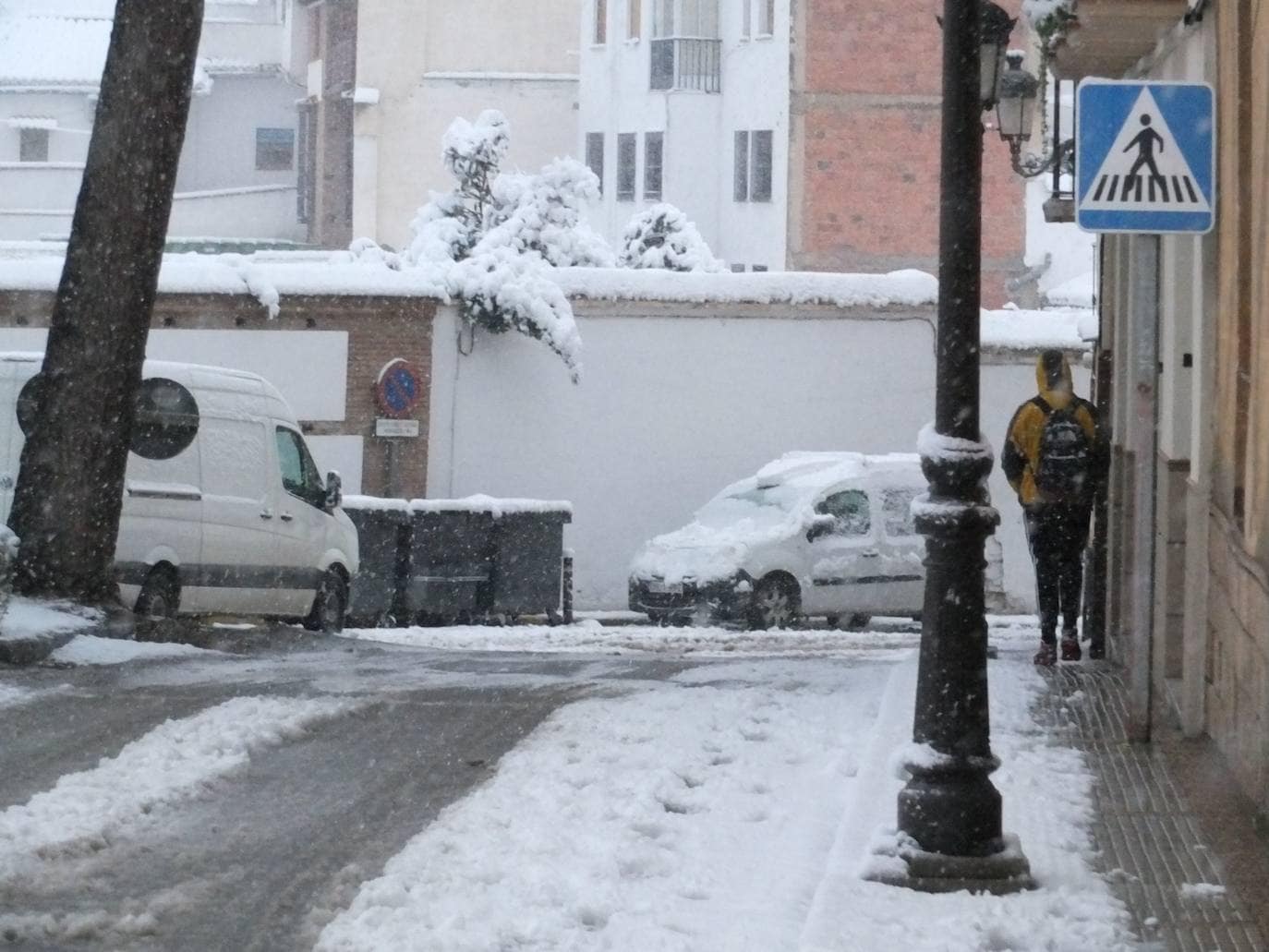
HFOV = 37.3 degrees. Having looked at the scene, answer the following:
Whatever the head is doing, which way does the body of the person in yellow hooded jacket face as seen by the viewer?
away from the camera

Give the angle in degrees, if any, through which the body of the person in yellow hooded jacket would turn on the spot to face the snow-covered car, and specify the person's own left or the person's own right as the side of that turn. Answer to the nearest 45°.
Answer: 0° — they already face it

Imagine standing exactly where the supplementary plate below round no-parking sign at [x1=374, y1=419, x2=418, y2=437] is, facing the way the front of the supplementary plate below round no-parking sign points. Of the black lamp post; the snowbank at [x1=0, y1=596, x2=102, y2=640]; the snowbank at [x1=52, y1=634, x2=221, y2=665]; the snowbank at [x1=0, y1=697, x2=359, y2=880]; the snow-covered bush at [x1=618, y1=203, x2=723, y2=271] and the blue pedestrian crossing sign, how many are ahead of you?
5

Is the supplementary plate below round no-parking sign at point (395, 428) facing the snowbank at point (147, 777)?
yes

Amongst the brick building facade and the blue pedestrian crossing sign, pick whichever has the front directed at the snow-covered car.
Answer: the brick building facade

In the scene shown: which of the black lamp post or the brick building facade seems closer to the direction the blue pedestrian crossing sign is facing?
the black lamp post

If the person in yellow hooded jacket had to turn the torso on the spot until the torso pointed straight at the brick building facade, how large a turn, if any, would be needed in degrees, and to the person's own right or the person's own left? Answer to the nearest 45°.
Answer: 0° — they already face it

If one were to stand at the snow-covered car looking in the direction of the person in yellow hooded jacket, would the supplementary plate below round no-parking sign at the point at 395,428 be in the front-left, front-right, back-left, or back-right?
back-right

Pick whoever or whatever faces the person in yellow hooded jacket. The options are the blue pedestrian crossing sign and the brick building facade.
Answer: the brick building facade

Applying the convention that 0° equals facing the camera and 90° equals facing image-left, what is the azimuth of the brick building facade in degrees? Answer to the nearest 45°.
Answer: approximately 0°
